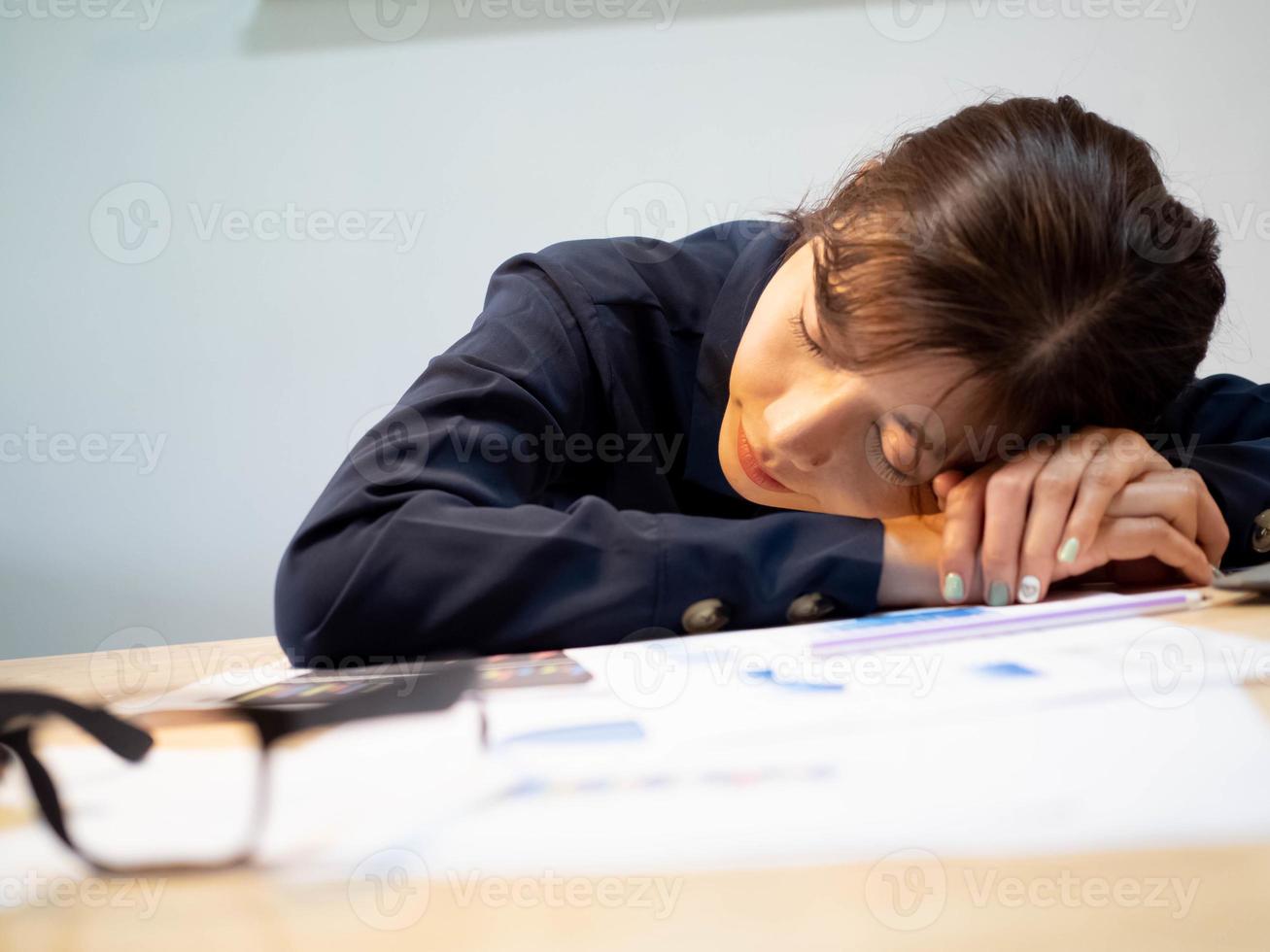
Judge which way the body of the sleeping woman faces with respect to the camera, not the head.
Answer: toward the camera
